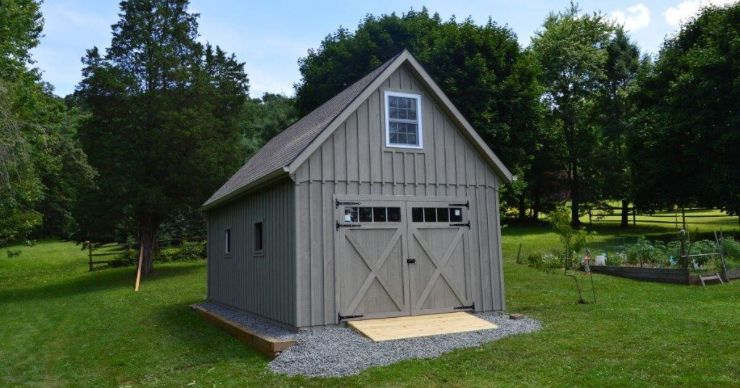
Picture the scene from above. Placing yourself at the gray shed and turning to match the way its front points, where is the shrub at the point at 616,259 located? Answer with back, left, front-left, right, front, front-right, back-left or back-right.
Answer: left

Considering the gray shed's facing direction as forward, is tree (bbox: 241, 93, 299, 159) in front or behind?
behind

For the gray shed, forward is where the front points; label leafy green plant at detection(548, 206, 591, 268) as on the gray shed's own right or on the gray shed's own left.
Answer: on the gray shed's own left

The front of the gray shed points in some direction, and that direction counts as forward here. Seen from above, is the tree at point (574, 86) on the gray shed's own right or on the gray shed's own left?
on the gray shed's own left

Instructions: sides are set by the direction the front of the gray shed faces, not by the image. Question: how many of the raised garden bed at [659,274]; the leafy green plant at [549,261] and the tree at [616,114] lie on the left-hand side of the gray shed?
3

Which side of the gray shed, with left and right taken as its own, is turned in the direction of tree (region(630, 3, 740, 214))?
left

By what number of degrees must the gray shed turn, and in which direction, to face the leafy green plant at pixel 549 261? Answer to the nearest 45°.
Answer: approximately 90° to its left

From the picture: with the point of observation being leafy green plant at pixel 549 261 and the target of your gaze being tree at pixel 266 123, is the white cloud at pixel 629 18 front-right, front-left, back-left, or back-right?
front-right

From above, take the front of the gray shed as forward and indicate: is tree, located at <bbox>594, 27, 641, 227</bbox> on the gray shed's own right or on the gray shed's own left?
on the gray shed's own left

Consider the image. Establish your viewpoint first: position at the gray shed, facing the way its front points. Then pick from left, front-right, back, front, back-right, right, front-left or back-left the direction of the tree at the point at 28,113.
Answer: back

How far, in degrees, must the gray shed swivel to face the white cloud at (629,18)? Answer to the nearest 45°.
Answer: approximately 90° to its left

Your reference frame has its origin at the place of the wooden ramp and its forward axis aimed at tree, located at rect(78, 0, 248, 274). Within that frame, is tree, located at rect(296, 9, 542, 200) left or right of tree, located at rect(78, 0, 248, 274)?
right
